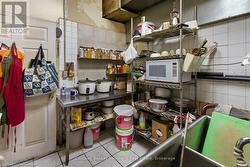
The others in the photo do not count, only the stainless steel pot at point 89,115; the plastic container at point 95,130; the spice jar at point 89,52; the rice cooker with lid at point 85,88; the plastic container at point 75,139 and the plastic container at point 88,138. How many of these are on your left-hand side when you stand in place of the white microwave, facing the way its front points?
0

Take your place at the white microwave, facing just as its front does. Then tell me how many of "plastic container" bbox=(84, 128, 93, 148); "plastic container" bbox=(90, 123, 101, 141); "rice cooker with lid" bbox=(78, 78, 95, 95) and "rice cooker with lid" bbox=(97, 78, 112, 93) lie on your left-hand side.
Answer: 0

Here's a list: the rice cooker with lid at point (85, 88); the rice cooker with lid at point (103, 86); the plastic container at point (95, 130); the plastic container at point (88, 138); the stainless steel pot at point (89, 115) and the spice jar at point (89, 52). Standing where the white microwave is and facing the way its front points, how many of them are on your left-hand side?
0

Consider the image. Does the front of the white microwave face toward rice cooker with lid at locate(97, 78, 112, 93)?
no

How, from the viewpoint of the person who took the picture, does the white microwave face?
facing the viewer and to the left of the viewer

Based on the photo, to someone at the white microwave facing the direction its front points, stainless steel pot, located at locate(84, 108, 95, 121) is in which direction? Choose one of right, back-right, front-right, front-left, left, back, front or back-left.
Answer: front-right

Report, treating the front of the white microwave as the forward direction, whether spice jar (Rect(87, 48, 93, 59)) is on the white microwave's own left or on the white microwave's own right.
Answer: on the white microwave's own right

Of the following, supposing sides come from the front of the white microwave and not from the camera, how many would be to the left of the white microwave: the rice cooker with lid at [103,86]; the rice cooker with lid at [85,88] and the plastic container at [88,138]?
0
